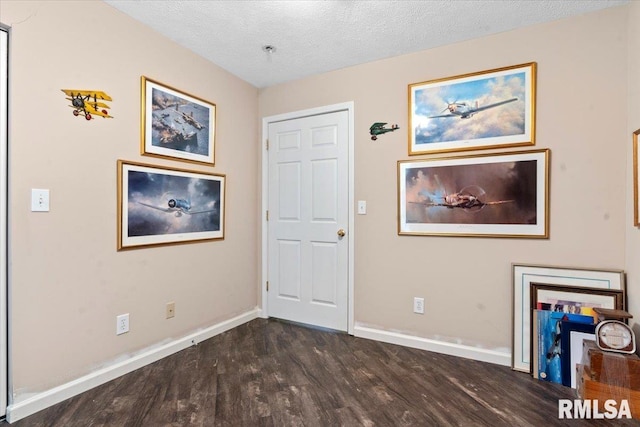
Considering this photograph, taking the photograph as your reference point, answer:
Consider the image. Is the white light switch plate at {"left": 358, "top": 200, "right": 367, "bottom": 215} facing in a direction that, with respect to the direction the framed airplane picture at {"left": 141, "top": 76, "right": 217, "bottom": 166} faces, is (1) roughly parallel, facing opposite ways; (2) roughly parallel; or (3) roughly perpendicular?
roughly perpendicular

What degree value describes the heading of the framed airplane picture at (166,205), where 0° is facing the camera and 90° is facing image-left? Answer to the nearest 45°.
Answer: approximately 315°

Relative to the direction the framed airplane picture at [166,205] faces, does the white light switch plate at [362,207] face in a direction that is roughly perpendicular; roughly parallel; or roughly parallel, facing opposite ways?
roughly perpendicular

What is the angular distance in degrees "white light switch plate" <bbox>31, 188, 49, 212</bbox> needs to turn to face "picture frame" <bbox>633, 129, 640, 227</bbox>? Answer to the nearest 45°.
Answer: approximately 45° to its left

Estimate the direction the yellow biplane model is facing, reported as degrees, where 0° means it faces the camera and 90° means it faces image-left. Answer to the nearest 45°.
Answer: approximately 45°

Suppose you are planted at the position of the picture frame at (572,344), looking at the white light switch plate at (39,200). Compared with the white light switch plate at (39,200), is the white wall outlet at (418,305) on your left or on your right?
right

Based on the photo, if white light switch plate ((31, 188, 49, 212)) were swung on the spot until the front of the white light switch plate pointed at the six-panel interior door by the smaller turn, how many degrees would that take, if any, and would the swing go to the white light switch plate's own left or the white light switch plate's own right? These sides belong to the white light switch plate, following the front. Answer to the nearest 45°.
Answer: approximately 90° to the white light switch plate's own left

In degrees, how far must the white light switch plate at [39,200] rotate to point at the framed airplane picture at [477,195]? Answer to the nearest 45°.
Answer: approximately 45° to its left
